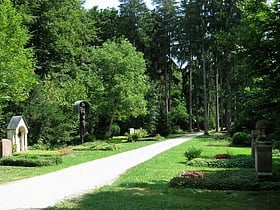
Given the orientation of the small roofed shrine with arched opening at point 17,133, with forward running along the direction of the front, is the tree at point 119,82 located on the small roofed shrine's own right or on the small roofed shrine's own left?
on the small roofed shrine's own left

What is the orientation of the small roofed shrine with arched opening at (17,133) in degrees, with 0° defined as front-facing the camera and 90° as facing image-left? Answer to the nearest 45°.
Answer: approximately 315°

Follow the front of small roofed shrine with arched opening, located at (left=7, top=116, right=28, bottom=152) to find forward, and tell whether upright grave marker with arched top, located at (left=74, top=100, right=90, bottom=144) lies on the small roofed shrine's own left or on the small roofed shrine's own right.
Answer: on the small roofed shrine's own left

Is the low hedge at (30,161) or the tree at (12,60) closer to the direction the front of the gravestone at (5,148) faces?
the low hedge

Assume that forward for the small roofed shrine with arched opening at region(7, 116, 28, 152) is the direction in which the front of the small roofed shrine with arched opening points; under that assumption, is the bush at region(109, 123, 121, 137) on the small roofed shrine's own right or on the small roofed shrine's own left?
on the small roofed shrine's own left

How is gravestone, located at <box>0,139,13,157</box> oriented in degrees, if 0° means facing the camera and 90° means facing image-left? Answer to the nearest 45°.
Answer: approximately 315°

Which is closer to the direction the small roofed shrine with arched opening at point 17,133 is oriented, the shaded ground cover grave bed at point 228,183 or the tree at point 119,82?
the shaded ground cover grave bed

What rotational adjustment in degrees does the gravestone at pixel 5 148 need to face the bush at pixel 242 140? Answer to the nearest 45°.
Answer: approximately 45° to its left
